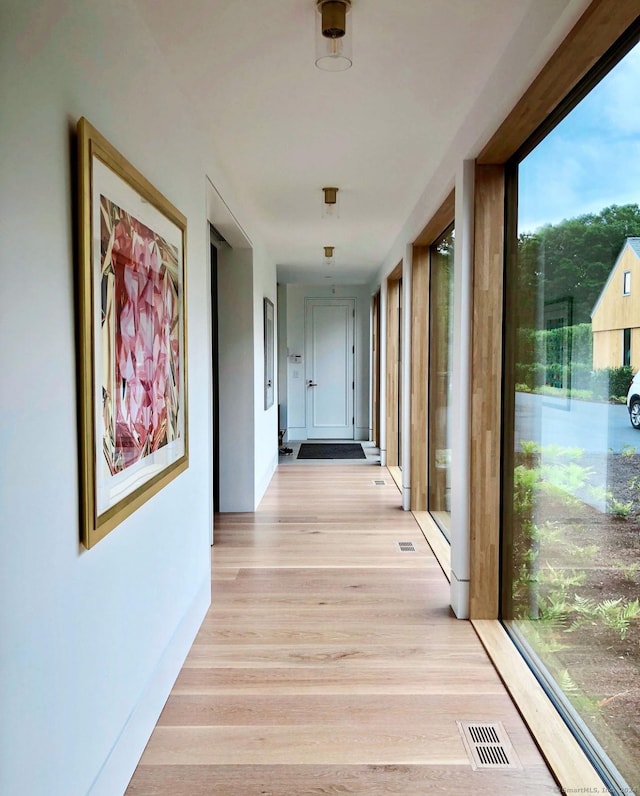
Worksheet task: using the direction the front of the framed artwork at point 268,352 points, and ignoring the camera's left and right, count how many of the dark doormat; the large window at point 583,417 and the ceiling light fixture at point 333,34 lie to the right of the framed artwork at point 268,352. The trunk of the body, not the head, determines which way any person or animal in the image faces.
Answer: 2

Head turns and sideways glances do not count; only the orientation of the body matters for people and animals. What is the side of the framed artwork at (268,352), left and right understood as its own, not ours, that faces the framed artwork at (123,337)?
right

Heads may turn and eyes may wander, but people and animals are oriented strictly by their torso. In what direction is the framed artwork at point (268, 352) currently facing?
to the viewer's right

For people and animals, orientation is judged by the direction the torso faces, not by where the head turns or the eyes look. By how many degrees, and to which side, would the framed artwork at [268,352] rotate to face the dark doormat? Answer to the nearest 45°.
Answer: approximately 90° to its left

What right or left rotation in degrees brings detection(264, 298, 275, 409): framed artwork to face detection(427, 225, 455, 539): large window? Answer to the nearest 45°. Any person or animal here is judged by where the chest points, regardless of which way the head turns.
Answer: approximately 45° to its right

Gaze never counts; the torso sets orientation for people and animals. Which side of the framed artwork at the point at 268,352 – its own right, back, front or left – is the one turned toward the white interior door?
left

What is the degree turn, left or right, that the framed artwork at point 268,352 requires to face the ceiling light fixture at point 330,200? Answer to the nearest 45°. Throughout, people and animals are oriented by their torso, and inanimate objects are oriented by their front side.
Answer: approximately 90° to its right

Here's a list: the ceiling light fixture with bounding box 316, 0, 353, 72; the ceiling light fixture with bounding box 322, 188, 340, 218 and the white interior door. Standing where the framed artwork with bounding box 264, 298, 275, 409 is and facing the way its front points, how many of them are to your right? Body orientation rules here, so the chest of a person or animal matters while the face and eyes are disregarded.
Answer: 2

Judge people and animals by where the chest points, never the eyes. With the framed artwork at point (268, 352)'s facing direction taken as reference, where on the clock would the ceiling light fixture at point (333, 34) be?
The ceiling light fixture is roughly at 3 o'clock from the framed artwork.
